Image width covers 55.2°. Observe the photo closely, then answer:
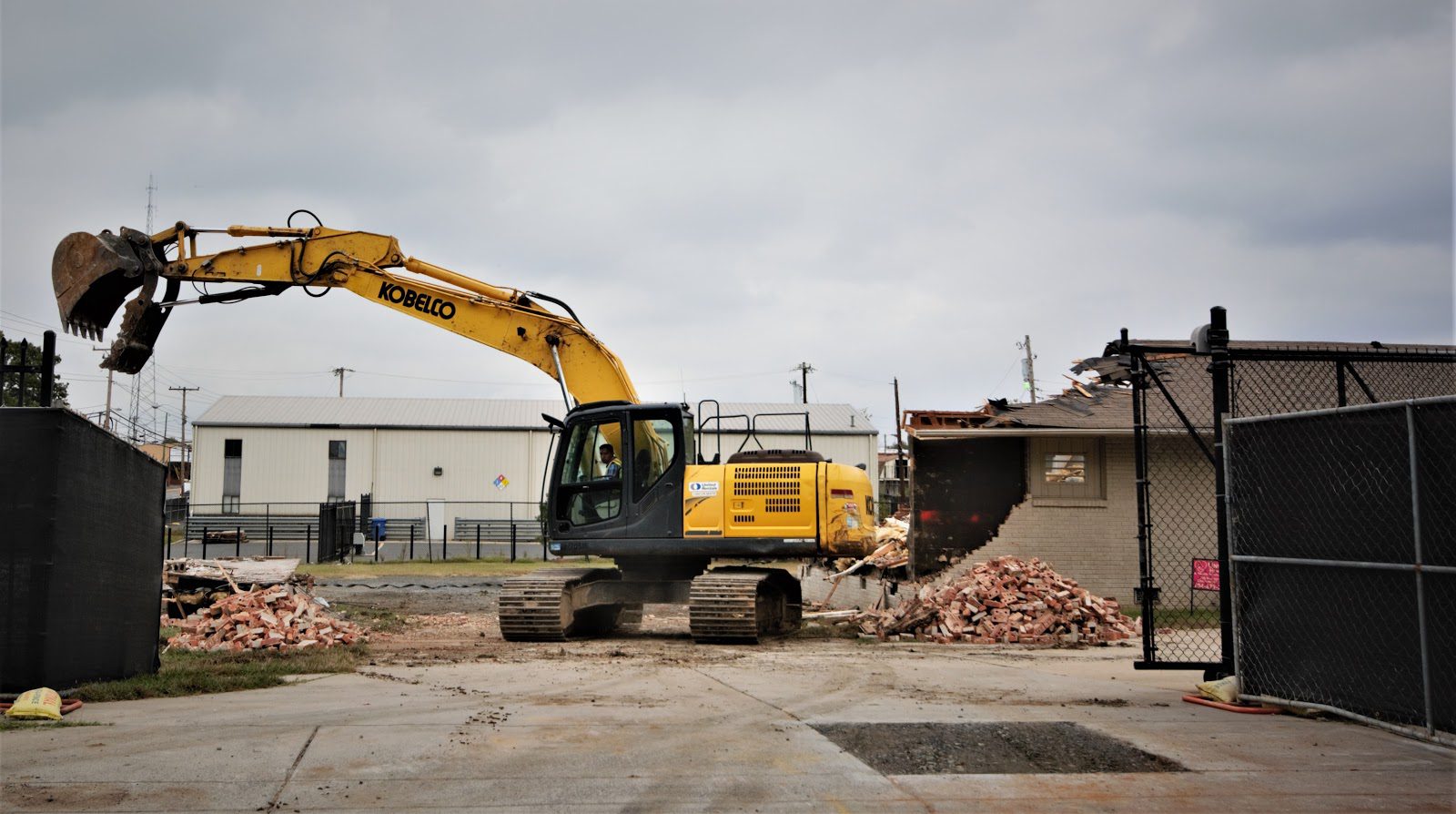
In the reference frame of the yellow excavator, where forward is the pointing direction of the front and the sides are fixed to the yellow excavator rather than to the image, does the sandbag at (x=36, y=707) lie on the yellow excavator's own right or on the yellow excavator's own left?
on the yellow excavator's own left

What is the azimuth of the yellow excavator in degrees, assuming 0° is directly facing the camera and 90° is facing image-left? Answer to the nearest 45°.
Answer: approximately 90°

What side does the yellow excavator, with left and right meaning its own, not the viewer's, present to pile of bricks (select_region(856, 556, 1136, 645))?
back

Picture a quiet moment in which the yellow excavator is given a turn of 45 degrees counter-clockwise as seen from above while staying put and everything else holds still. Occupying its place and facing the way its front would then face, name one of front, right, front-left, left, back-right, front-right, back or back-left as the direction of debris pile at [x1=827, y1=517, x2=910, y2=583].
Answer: back

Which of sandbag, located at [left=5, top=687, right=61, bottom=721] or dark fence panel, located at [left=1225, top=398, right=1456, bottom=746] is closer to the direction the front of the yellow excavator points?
the sandbag

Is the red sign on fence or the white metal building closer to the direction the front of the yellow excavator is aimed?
the white metal building

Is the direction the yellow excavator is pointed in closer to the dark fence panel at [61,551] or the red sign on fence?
the dark fence panel

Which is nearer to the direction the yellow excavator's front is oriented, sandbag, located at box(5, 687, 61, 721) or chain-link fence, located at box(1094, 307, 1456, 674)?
the sandbag

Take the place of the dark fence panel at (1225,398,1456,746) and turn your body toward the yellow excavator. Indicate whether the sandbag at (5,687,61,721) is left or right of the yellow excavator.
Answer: left

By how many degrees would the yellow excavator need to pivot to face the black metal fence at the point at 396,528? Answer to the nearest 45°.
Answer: approximately 90° to its right

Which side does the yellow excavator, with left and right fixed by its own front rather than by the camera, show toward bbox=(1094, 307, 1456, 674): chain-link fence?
back

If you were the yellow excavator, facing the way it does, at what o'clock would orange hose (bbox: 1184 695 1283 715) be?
The orange hose is roughly at 8 o'clock from the yellow excavator.
